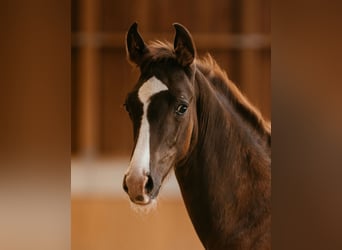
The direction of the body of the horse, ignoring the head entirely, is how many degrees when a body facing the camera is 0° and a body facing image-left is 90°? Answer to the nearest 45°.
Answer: approximately 45°
